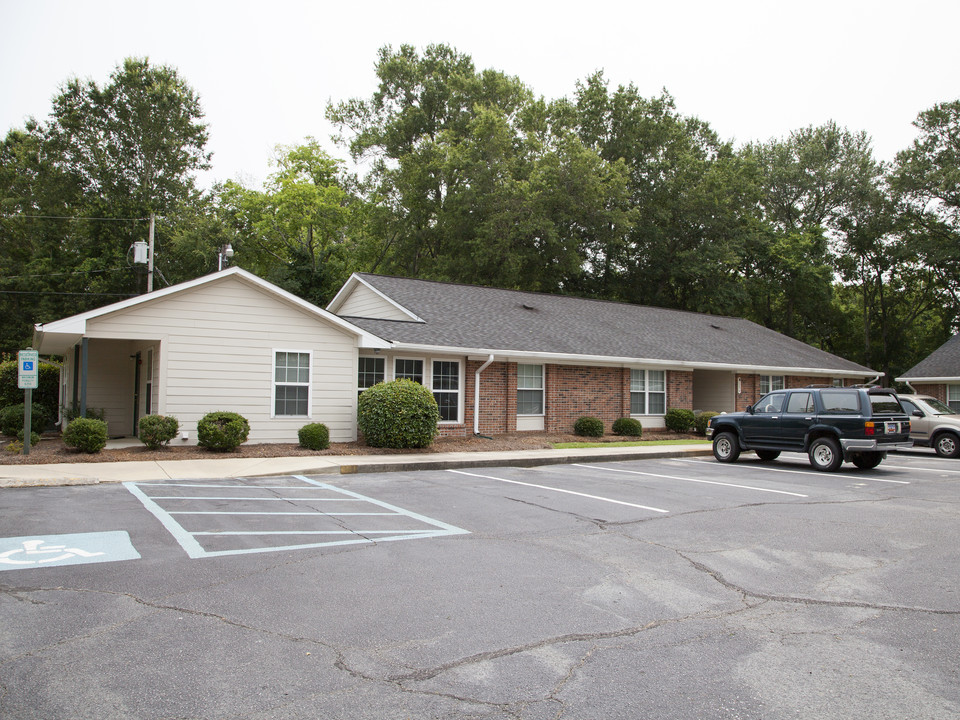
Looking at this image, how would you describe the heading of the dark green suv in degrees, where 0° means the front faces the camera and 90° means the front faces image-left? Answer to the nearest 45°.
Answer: approximately 135°

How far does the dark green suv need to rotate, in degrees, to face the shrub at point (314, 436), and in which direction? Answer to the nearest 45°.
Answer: approximately 45° to its left

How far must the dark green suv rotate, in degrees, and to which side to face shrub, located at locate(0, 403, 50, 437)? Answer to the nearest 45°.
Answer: approximately 45° to its left

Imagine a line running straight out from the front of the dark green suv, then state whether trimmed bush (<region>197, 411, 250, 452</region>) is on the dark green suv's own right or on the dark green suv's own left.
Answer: on the dark green suv's own left

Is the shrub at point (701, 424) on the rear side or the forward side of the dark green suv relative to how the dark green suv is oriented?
on the forward side

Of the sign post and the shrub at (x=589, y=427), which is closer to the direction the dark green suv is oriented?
the shrub

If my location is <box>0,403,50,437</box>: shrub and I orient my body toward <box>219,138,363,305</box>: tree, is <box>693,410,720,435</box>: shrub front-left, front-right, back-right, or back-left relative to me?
front-right

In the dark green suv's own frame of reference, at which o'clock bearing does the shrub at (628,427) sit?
The shrub is roughly at 12 o'clock from the dark green suv.

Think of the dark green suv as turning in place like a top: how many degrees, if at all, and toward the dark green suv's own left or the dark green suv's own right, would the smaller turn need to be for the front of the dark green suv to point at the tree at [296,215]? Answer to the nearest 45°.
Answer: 0° — it already faces it
